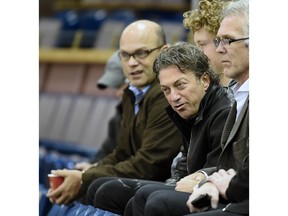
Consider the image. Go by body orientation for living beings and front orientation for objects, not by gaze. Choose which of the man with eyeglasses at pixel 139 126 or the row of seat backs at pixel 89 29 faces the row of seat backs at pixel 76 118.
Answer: the row of seat backs at pixel 89 29

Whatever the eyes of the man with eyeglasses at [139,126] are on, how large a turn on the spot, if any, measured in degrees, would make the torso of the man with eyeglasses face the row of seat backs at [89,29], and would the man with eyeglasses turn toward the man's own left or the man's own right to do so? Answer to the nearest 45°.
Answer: approximately 135° to the man's own right

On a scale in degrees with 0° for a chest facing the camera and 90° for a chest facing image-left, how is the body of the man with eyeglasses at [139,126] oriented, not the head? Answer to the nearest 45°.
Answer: approximately 45°

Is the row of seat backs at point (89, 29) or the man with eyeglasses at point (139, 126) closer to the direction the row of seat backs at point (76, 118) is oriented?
the man with eyeglasses

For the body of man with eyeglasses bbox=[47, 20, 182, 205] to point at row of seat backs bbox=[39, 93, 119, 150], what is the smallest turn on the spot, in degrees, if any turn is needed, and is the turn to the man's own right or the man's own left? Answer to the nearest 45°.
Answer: approximately 135° to the man's own right

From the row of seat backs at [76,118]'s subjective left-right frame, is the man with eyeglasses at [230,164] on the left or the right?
on its left

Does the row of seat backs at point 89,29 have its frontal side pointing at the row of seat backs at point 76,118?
yes
